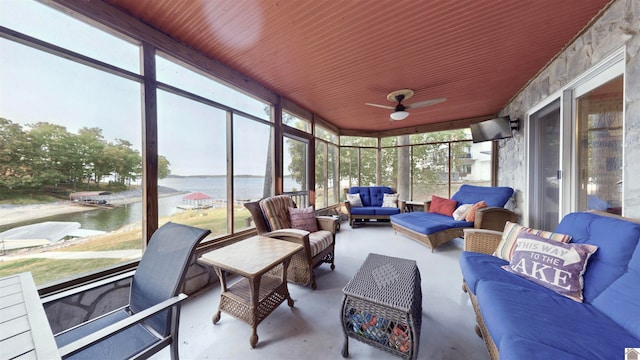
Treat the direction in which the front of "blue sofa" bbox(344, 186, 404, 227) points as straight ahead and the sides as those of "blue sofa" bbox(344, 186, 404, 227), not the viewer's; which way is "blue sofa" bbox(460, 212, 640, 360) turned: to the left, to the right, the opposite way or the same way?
to the right

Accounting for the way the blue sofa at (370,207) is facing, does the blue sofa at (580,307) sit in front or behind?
in front

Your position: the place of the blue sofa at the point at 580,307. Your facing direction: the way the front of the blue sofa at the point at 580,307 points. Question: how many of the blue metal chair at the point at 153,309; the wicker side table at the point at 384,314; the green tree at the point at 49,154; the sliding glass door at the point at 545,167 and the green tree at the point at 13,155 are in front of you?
4

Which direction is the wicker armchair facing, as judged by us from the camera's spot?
facing the viewer and to the right of the viewer

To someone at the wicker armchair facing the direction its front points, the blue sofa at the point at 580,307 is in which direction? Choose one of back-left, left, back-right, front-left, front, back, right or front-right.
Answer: front

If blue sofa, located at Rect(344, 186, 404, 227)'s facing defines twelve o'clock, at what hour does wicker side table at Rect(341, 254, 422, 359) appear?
The wicker side table is roughly at 12 o'clock from the blue sofa.

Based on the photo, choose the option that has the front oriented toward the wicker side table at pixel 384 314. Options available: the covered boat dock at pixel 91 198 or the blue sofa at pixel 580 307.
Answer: the blue sofa

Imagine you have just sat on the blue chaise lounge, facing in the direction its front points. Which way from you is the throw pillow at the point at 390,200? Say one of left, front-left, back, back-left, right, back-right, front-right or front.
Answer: right

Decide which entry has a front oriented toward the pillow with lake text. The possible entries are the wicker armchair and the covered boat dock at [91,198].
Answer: the wicker armchair

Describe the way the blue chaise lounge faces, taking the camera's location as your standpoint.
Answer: facing the viewer and to the left of the viewer

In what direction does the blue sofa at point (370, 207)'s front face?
toward the camera

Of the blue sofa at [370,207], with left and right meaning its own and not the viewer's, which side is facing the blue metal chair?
front
